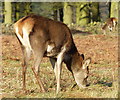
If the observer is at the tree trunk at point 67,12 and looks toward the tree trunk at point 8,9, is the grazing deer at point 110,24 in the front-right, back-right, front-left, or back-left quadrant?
back-left

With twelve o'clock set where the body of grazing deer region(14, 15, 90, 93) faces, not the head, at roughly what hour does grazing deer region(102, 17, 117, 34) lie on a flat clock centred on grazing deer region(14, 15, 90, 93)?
grazing deer region(102, 17, 117, 34) is roughly at 11 o'clock from grazing deer region(14, 15, 90, 93).

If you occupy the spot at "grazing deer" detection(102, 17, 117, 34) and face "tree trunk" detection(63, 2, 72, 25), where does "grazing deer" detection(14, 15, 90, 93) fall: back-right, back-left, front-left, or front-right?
back-left

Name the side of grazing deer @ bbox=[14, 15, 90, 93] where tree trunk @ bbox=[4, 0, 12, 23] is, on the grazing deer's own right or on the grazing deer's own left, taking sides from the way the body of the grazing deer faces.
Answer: on the grazing deer's own left

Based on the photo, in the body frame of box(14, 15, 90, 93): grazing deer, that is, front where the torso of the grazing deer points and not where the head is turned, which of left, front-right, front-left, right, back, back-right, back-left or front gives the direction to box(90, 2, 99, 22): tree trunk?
front-left

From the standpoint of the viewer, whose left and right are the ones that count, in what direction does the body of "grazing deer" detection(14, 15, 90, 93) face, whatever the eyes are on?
facing away from the viewer and to the right of the viewer

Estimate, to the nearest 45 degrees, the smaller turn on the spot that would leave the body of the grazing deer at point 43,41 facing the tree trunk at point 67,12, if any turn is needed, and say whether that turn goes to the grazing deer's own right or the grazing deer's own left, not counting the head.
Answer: approximately 45° to the grazing deer's own left
